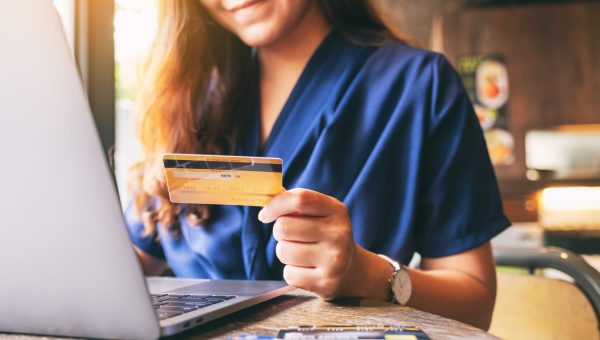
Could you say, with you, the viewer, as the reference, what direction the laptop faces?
facing away from the viewer and to the right of the viewer

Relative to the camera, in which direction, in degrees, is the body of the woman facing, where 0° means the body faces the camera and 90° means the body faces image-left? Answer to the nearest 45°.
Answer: approximately 45°

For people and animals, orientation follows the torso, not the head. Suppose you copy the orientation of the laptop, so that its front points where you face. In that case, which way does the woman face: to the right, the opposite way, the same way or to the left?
the opposite way
